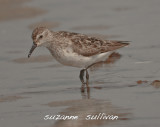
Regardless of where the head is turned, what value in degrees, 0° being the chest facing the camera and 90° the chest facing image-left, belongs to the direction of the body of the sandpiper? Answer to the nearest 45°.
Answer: approximately 90°
